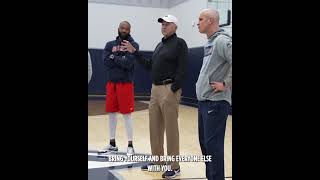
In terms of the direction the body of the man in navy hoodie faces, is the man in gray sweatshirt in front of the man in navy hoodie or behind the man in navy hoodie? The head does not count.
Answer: in front

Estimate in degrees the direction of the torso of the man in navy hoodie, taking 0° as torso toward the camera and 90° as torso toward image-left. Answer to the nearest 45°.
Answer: approximately 0°

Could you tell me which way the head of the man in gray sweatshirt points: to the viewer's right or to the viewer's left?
to the viewer's left
